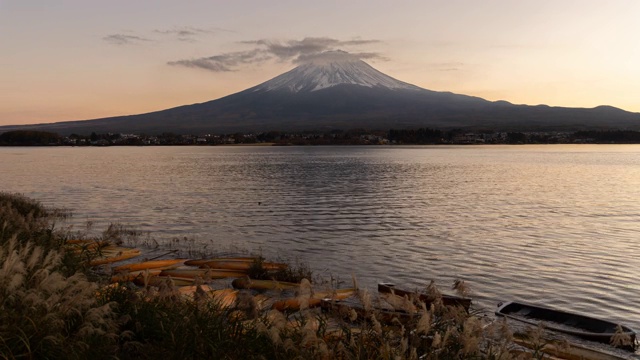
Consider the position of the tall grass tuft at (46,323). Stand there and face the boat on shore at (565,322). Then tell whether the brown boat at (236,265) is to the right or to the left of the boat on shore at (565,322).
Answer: left

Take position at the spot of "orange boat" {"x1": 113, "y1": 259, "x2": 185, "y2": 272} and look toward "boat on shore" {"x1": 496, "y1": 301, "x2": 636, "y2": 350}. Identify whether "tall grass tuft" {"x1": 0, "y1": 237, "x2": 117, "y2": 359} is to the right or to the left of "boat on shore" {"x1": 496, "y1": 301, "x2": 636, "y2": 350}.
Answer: right

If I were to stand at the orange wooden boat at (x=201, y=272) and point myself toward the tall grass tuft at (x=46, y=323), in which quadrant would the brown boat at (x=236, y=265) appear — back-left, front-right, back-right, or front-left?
back-left
